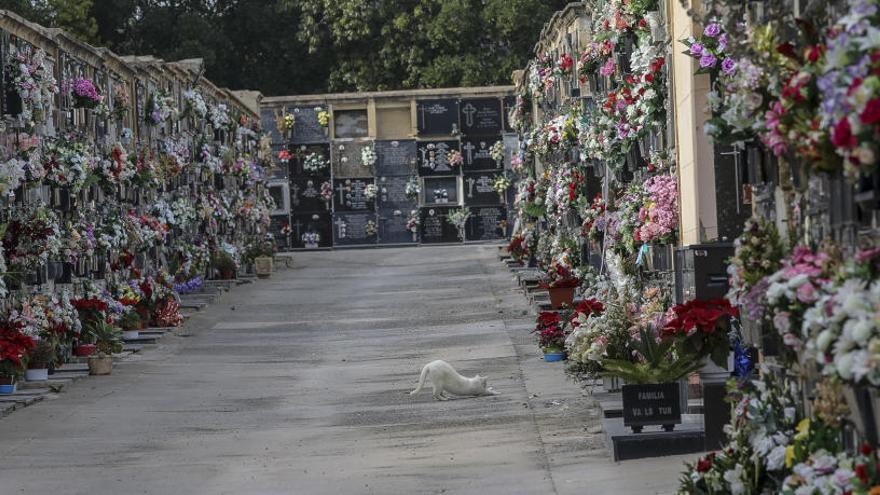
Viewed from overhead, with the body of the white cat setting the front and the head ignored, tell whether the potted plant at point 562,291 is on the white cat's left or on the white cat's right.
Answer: on the white cat's left

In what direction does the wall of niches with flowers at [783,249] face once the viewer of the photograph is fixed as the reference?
facing the viewer and to the left of the viewer

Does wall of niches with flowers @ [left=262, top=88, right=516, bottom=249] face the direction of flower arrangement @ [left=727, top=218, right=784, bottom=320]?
yes

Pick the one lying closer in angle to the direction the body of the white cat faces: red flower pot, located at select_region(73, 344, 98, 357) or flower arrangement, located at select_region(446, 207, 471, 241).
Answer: the flower arrangement

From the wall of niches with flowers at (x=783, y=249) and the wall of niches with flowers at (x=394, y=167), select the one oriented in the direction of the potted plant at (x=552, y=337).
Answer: the wall of niches with flowers at (x=394, y=167)

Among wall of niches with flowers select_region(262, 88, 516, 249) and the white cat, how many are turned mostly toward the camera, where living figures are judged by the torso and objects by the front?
1

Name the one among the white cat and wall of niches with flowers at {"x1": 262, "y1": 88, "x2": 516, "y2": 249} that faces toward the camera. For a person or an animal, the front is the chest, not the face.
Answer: the wall of niches with flowers

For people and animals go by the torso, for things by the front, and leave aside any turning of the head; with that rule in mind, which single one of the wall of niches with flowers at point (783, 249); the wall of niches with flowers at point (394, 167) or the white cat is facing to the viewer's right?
the white cat

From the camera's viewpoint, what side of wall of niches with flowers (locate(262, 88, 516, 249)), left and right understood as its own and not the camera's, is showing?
front

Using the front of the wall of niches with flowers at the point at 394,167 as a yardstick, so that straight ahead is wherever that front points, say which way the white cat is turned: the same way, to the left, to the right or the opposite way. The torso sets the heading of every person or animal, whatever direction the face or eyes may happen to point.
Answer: to the left

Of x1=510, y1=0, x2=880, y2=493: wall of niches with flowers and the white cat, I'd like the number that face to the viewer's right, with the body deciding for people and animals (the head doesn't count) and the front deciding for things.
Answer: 1

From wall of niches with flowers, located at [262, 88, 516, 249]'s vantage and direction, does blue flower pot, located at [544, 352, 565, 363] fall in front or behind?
in front

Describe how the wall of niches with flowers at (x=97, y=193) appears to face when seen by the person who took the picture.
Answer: facing the viewer and to the right of the viewer

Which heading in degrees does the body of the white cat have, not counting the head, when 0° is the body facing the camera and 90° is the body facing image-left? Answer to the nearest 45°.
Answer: approximately 270°

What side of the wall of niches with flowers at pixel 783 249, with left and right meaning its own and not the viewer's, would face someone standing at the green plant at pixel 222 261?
right

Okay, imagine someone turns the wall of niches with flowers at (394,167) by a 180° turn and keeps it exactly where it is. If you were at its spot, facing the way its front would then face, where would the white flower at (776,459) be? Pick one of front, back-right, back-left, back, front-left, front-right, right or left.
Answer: back

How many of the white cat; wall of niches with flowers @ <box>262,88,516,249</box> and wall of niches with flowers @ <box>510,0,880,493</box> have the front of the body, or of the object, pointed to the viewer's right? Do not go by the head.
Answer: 1
